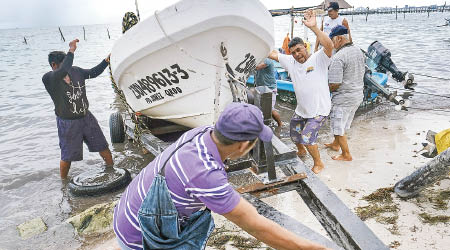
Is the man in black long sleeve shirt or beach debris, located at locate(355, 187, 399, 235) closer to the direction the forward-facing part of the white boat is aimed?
the beach debris

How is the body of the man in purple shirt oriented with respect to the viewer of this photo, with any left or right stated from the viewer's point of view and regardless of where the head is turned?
facing away from the viewer and to the right of the viewer

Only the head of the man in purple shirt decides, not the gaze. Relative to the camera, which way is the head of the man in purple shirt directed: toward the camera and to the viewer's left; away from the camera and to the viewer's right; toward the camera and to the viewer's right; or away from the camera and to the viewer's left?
away from the camera and to the viewer's right

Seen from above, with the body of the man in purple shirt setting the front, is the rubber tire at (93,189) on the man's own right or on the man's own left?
on the man's own left

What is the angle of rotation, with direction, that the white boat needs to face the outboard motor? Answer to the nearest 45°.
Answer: approximately 90° to its left

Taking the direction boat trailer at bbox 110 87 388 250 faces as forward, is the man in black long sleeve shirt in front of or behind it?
behind

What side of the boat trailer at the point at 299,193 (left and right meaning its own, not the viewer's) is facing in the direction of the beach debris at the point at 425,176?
left
